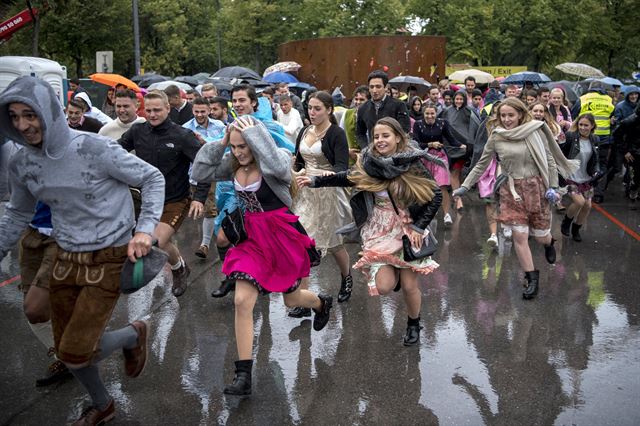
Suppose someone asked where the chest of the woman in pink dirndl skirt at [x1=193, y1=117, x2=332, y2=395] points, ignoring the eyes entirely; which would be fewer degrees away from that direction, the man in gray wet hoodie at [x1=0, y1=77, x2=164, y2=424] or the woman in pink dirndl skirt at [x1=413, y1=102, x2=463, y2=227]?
the man in gray wet hoodie

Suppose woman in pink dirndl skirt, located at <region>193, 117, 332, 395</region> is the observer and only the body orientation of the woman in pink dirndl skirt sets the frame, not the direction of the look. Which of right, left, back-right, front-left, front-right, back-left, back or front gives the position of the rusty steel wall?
back-right

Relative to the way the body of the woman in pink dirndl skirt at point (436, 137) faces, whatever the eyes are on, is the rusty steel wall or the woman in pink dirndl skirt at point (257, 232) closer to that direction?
the woman in pink dirndl skirt

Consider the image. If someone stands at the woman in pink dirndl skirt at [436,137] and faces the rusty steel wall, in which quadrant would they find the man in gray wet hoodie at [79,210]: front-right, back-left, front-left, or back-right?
back-left

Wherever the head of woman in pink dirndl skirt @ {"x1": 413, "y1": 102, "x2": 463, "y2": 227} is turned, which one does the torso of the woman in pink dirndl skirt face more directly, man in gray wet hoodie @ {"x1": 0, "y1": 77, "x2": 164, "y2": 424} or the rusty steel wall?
the man in gray wet hoodie

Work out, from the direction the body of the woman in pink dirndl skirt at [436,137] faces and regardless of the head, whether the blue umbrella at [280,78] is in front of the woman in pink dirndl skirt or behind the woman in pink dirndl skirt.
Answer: behind

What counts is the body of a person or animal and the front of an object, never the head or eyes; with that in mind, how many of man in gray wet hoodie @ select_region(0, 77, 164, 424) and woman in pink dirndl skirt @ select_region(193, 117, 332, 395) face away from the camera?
0

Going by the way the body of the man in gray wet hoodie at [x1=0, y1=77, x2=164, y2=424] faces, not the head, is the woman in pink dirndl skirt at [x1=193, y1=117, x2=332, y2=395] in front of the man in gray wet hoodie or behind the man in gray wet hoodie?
behind

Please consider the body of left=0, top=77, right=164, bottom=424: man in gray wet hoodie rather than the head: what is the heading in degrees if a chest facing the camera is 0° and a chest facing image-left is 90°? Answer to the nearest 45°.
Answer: approximately 45°

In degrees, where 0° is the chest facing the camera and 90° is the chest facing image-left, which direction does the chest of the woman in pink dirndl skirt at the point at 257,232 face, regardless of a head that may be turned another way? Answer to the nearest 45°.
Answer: approximately 45°

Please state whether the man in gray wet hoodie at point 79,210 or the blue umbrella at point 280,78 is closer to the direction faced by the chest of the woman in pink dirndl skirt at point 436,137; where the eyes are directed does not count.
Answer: the man in gray wet hoodie
